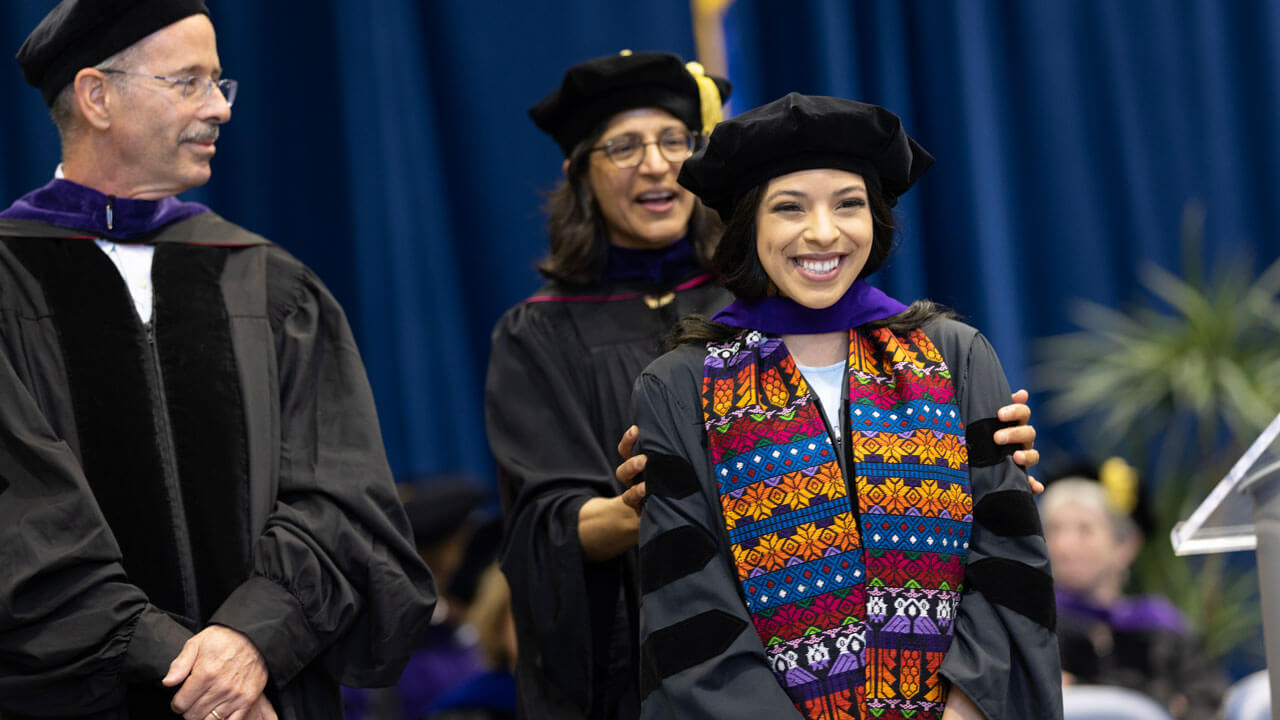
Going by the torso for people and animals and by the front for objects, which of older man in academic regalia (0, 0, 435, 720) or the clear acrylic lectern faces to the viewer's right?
the clear acrylic lectern

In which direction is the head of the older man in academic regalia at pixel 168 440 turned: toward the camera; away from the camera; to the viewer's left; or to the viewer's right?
to the viewer's right

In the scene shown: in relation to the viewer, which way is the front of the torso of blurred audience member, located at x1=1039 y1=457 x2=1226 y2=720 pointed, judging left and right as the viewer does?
facing the viewer and to the left of the viewer

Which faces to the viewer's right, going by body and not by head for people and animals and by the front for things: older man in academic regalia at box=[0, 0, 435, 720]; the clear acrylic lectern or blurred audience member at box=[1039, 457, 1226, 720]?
the clear acrylic lectern

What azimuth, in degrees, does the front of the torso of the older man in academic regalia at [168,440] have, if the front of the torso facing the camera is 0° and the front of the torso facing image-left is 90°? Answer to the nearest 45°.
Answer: approximately 0°

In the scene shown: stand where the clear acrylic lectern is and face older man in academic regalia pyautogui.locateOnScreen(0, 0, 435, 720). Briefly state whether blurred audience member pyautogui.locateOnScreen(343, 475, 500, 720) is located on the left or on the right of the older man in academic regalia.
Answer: right

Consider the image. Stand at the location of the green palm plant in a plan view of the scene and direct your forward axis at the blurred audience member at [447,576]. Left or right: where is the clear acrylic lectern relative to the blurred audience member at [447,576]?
left

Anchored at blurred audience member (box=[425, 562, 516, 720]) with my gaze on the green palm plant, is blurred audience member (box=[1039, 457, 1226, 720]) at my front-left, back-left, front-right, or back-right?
front-right
